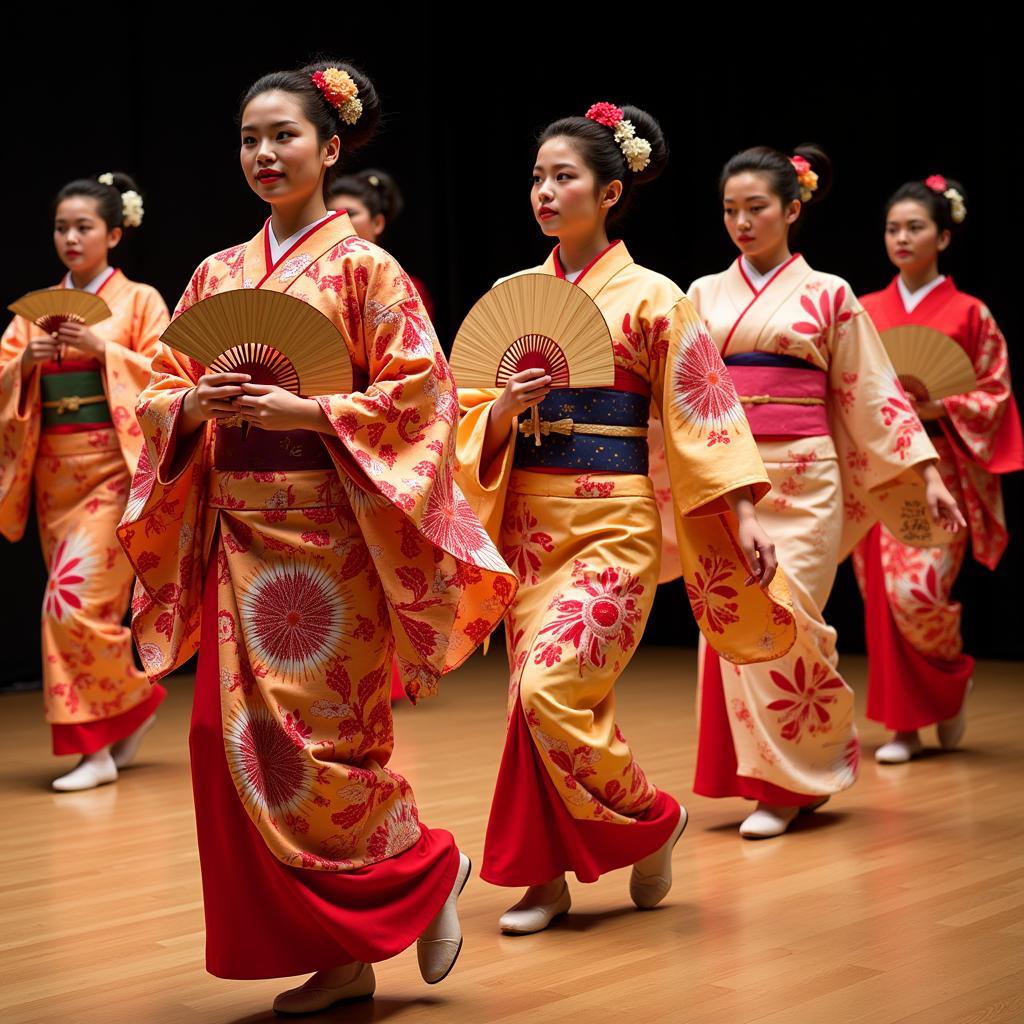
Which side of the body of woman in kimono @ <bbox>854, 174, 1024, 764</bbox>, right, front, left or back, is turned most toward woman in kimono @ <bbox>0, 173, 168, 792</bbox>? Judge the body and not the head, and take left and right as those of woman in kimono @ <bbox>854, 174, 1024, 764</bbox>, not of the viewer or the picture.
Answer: front

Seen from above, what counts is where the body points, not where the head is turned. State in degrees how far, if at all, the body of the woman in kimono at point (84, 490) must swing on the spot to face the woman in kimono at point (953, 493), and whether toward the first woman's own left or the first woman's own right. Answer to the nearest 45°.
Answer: approximately 135° to the first woman's own left

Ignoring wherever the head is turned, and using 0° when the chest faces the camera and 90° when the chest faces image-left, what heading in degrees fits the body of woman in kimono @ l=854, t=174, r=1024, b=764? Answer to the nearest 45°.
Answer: approximately 45°

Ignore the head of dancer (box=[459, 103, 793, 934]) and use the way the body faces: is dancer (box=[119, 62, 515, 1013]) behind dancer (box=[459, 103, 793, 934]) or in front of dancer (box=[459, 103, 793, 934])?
in front

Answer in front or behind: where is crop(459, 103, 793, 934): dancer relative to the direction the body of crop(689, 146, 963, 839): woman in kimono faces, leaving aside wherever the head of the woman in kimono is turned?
in front

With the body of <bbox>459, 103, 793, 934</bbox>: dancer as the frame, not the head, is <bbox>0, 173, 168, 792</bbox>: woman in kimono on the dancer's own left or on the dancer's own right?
on the dancer's own right

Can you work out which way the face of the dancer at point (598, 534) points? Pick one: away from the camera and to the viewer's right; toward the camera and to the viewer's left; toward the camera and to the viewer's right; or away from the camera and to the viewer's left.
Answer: toward the camera and to the viewer's left

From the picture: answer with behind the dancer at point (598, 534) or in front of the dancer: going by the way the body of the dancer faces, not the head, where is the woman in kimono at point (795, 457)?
behind

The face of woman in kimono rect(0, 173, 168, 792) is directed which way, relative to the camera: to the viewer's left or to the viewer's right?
to the viewer's left

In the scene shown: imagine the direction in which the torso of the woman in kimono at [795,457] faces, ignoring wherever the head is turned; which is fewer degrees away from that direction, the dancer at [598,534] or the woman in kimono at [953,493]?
the dancer

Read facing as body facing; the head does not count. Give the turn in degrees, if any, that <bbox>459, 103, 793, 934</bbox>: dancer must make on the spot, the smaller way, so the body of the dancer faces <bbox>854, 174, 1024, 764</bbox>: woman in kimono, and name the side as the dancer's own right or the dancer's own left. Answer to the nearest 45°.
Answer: approximately 180°

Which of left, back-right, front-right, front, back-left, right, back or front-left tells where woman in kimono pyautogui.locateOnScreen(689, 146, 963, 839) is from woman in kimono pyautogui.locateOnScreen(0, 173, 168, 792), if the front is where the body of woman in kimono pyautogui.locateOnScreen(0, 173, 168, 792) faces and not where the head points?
left

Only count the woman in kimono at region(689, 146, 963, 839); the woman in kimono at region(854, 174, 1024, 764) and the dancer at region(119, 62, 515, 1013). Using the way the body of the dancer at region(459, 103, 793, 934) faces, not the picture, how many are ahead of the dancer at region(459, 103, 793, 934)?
1

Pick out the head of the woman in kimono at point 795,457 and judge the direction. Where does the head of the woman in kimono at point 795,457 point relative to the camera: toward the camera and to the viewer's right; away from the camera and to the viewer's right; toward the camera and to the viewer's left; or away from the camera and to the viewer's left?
toward the camera and to the viewer's left
